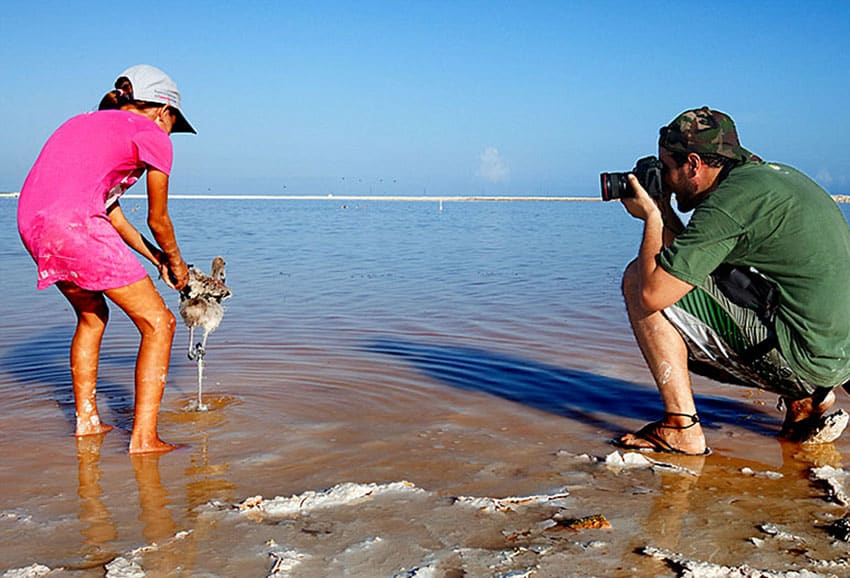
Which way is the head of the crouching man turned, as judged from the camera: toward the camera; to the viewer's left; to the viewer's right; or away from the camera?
to the viewer's left

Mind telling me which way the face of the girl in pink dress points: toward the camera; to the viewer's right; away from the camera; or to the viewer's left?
to the viewer's right

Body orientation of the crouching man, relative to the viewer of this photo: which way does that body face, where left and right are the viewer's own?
facing to the left of the viewer

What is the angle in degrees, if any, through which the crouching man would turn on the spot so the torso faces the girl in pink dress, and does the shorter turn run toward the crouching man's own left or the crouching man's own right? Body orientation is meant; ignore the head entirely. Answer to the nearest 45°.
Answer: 0° — they already face them

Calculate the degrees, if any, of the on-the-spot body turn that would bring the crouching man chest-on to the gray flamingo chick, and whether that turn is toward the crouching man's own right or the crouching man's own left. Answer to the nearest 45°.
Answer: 0° — they already face it
